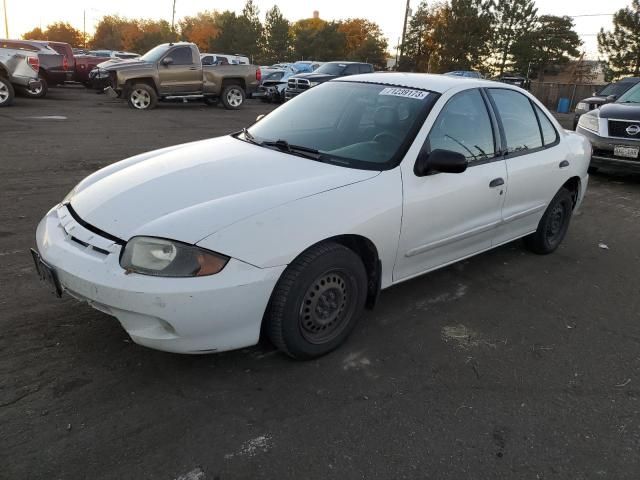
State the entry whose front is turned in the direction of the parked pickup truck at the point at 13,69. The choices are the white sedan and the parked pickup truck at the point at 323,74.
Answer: the parked pickup truck at the point at 323,74

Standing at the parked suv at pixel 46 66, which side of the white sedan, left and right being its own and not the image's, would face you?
right

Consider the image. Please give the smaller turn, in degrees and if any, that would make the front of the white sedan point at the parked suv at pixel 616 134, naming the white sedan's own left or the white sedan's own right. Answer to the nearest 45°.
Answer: approximately 180°

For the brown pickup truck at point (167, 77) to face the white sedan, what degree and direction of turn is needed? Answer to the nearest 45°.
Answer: approximately 90° to its left

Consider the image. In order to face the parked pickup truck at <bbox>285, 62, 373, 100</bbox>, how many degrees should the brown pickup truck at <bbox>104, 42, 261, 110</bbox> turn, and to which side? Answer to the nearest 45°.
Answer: approximately 135° to its right

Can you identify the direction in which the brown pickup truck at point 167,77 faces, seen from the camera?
facing to the left of the viewer

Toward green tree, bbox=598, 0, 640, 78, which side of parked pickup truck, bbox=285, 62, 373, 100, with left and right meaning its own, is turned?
back

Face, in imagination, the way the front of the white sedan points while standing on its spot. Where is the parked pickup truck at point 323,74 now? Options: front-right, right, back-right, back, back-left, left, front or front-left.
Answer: back-right

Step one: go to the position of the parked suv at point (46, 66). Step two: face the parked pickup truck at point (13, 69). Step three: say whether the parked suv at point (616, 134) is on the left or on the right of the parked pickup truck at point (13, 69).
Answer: left

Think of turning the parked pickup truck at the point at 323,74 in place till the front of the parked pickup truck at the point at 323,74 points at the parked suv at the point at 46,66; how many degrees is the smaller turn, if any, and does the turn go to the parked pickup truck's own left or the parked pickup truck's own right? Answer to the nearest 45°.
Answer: approximately 45° to the parked pickup truck's own right
